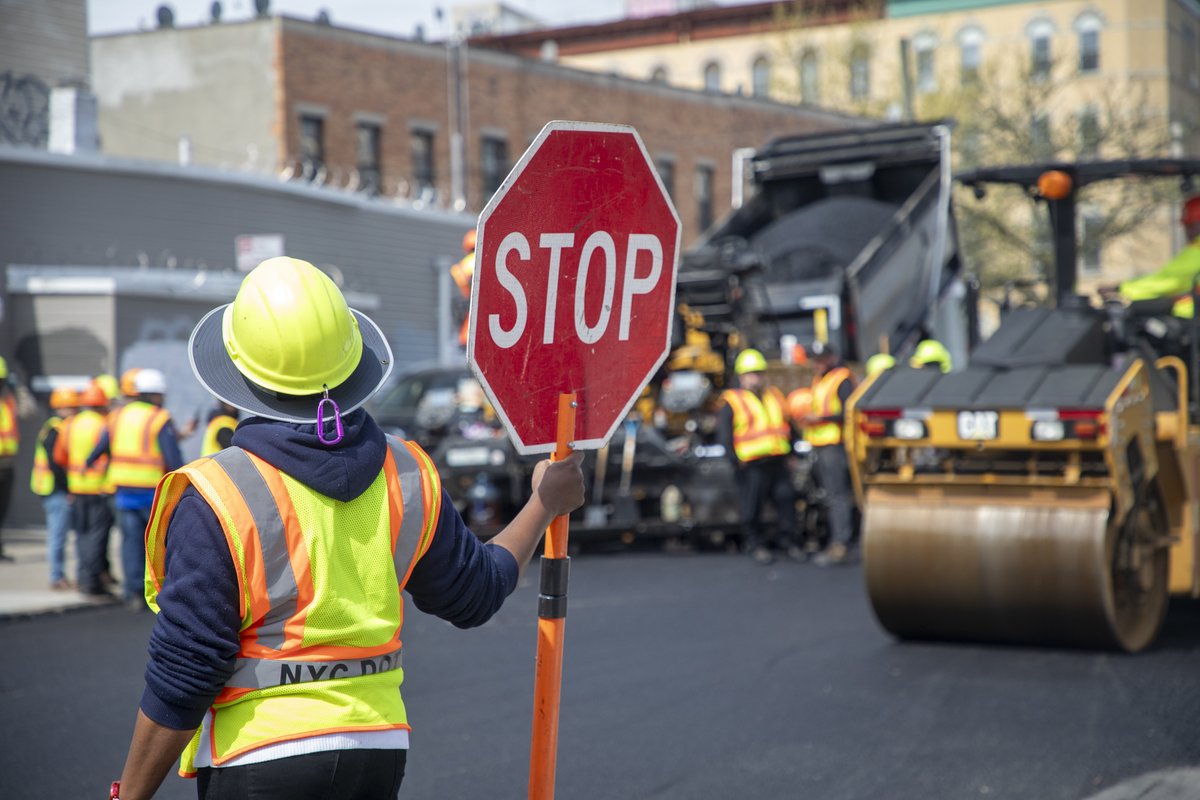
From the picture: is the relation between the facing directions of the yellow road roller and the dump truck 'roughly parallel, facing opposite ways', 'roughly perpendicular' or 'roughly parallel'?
roughly parallel

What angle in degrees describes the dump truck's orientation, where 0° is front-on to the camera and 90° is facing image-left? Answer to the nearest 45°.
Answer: approximately 225°

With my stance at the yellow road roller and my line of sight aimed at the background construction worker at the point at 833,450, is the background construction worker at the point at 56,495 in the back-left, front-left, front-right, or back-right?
front-left

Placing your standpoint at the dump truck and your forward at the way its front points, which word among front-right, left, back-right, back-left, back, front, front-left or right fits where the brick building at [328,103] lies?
left

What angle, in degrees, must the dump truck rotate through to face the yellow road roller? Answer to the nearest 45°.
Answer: approximately 135° to its right

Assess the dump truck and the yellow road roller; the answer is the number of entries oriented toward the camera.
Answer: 0

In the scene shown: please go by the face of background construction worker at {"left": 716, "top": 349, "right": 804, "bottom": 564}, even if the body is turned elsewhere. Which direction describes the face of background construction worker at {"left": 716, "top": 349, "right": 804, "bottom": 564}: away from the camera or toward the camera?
toward the camera

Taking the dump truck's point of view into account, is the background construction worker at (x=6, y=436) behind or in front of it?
behind

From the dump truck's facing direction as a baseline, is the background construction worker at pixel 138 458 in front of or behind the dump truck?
behind

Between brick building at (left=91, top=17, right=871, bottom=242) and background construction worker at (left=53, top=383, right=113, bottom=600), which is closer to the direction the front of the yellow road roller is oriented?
the brick building

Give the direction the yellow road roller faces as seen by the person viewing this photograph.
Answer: facing away from the viewer and to the right of the viewer
